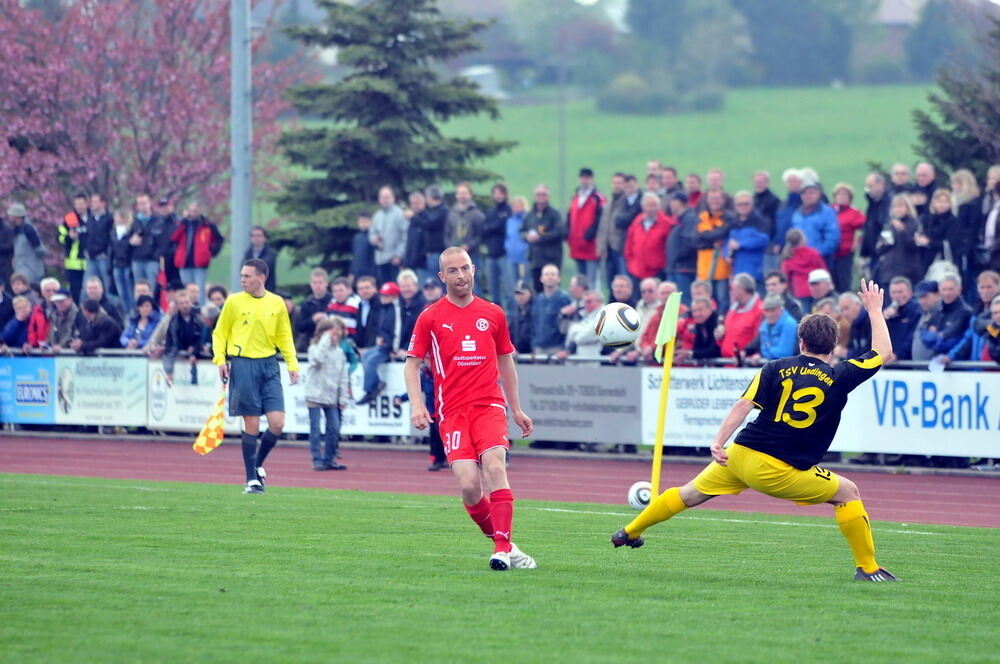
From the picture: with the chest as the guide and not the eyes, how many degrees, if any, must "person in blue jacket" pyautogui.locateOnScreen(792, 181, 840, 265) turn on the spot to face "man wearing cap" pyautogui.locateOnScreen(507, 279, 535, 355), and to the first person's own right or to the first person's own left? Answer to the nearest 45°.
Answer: approximately 45° to the first person's own right

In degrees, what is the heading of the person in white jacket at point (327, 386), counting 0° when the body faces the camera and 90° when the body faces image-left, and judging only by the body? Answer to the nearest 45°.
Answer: approximately 315°

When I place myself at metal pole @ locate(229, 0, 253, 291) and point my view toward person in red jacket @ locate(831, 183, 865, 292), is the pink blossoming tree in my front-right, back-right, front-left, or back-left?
back-left

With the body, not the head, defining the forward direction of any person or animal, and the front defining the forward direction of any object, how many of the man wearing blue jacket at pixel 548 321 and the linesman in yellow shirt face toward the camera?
2

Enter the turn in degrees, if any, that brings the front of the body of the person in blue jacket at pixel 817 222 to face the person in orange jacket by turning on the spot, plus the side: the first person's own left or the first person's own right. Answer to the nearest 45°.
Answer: approximately 45° to the first person's own right

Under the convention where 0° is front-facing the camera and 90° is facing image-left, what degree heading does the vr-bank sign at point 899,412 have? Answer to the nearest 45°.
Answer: approximately 0°

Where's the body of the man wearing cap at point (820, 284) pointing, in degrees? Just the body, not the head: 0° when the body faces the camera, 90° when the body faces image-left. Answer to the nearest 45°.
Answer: approximately 45°
